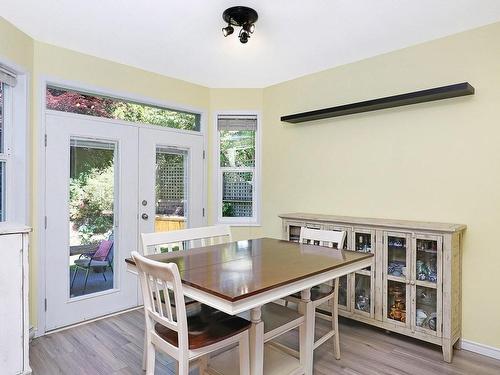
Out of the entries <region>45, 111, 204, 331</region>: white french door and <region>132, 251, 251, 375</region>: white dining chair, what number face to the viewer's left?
0

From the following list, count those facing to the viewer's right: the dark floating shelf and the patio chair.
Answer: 0

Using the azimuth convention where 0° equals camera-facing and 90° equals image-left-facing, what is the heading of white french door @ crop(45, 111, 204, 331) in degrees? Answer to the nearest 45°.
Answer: approximately 315°

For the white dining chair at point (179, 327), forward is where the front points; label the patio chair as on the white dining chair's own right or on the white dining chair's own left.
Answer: on the white dining chair's own left

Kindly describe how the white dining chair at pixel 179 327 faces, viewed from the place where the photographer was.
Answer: facing away from the viewer and to the right of the viewer

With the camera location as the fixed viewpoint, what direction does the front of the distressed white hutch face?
facing the viewer and to the left of the viewer

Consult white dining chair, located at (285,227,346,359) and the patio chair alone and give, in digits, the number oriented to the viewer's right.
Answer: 0

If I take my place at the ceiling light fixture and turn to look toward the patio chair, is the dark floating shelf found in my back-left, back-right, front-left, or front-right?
back-right

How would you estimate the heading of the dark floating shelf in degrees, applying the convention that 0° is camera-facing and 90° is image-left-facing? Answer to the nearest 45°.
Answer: approximately 45°

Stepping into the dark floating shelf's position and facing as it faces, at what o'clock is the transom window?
The transom window is roughly at 1 o'clock from the dark floating shelf.

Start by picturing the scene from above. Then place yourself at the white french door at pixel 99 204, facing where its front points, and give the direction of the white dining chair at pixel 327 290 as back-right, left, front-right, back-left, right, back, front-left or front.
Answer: front
